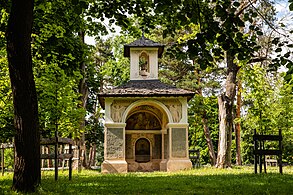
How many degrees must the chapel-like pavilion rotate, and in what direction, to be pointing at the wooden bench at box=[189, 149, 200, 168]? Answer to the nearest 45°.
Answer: approximately 135° to its left

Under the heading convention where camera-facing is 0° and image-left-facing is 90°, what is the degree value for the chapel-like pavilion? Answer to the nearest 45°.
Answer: approximately 0°
